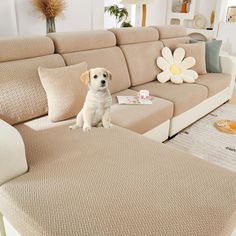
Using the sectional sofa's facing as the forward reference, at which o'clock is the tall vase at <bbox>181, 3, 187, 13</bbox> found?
The tall vase is roughly at 8 o'clock from the sectional sofa.

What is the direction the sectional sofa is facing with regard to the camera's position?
facing the viewer and to the right of the viewer

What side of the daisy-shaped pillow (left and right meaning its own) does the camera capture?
front

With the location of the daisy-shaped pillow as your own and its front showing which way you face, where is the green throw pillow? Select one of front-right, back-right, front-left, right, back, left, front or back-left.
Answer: back-left

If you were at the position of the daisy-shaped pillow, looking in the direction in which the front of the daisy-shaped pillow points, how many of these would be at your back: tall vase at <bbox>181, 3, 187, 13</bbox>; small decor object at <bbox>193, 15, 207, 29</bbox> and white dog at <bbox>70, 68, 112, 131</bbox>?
2

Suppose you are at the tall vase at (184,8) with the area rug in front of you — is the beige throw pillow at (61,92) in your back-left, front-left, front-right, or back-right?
front-right

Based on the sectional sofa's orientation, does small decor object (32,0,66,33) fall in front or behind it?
behind

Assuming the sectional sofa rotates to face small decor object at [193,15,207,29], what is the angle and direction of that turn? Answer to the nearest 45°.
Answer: approximately 135° to its left
